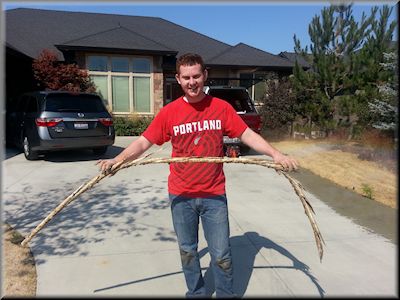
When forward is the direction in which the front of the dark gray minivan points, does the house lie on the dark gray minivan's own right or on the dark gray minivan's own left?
on the dark gray minivan's own right

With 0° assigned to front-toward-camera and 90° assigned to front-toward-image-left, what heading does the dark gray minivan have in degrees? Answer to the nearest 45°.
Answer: approximately 135°

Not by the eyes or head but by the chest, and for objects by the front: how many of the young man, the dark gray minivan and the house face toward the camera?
2

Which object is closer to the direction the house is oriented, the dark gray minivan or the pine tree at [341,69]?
the dark gray minivan

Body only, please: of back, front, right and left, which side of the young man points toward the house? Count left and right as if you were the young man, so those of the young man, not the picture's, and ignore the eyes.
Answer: back

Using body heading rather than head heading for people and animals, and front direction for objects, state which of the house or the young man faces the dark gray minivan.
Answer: the house

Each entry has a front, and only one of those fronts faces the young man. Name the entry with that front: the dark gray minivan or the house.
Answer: the house

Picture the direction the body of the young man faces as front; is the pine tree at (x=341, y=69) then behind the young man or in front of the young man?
behind
